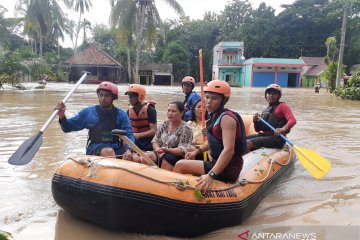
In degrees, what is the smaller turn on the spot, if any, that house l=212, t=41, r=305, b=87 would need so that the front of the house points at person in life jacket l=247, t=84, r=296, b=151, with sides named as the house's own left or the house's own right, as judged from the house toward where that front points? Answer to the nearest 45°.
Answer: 0° — it already faces them

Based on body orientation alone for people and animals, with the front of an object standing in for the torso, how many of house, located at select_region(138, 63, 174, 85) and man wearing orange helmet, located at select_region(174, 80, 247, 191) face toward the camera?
1

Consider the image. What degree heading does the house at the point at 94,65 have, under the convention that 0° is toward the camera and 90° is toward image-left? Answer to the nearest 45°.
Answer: approximately 0°

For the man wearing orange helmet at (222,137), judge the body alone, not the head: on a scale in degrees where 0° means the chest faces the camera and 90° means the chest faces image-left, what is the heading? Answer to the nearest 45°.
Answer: approximately 90°

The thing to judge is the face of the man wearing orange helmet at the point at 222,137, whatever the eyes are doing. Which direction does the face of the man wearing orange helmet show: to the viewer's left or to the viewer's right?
to the viewer's left

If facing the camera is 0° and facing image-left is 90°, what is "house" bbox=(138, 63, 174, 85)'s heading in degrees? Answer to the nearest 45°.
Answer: approximately 0°

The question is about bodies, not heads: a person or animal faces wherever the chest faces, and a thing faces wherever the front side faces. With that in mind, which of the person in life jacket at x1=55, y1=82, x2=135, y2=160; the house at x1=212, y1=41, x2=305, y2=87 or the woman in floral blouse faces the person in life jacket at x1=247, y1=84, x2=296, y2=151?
the house

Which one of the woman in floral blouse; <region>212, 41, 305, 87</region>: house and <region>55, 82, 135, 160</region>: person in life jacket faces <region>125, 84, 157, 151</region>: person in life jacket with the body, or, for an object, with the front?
the house

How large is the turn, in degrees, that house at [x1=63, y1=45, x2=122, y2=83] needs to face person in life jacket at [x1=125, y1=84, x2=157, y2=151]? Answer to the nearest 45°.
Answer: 0° — it already faces them

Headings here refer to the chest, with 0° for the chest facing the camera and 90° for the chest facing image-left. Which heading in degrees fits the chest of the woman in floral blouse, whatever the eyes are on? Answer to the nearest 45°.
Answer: approximately 45°

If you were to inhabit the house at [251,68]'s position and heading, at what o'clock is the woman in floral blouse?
The woman in floral blouse is roughly at 12 o'clock from the house.

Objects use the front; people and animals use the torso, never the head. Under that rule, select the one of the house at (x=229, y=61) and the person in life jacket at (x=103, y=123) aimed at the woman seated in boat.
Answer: the house
